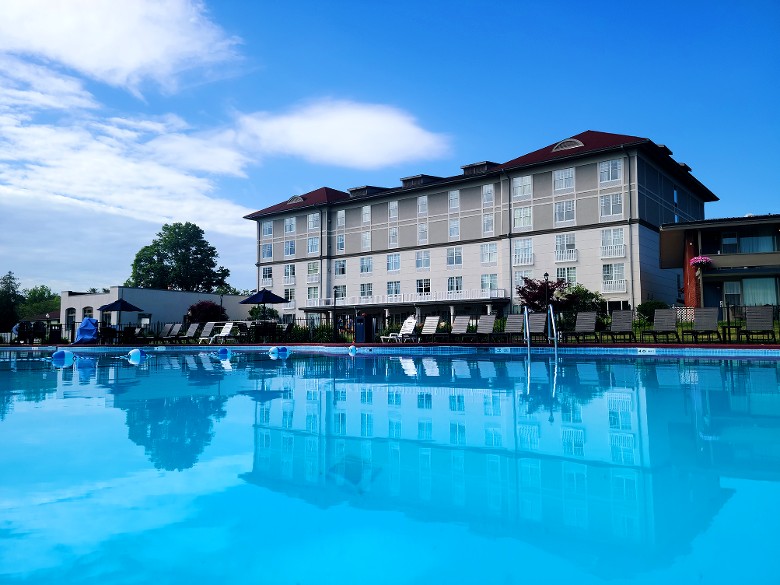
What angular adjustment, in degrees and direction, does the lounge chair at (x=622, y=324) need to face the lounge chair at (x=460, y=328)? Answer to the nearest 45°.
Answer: approximately 45° to its right

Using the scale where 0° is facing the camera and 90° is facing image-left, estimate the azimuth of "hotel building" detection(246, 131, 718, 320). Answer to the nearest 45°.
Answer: approximately 45°

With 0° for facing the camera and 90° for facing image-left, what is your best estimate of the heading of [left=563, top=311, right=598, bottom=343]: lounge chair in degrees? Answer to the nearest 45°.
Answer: approximately 45°

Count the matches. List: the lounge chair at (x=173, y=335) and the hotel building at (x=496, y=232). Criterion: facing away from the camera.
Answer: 0

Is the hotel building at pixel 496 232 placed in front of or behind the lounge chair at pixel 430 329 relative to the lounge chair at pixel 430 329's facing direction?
behind

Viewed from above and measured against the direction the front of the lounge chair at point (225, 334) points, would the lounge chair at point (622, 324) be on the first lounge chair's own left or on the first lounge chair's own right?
on the first lounge chair's own left

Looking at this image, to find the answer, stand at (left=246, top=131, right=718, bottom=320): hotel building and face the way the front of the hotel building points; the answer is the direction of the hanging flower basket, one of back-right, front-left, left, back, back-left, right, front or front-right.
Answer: left

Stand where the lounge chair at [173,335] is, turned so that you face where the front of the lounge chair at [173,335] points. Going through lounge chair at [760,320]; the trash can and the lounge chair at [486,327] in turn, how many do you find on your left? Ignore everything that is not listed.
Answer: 3

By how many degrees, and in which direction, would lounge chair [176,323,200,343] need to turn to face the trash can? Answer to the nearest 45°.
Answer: approximately 90° to its left
